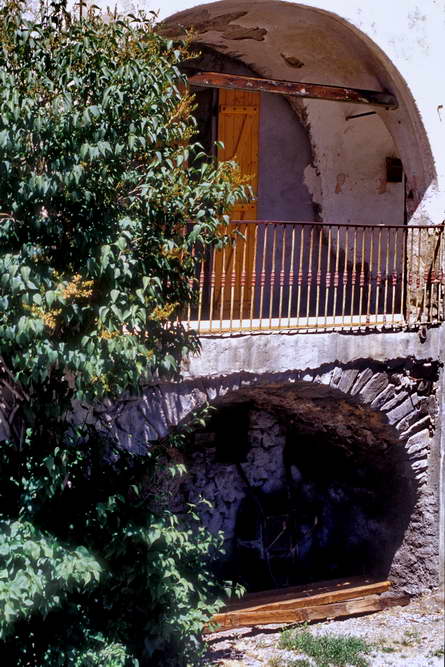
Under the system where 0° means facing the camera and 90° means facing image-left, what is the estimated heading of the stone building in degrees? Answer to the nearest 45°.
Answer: approximately 0°

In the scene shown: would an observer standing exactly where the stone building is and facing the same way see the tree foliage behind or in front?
in front
